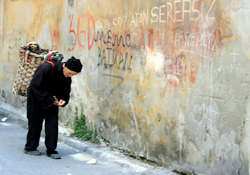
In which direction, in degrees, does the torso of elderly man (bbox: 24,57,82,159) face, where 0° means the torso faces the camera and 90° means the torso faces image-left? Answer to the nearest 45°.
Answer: approximately 315°

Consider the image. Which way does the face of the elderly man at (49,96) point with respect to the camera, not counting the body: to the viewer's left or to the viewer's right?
to the viewer's right
